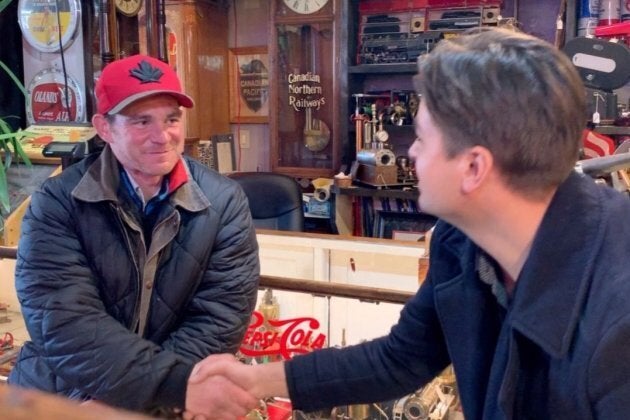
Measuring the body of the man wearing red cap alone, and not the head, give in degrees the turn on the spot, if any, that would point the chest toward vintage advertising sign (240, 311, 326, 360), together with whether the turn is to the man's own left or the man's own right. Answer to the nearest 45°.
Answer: approximately 90° to the man's own left

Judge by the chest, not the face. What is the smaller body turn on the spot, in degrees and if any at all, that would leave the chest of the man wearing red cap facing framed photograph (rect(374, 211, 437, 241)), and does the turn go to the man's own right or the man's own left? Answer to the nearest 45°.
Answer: approximately 90° to the man's own left

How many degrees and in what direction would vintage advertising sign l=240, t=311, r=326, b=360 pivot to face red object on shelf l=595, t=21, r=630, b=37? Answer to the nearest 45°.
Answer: approximately 135° to its left

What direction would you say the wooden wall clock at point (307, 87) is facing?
toward the camera

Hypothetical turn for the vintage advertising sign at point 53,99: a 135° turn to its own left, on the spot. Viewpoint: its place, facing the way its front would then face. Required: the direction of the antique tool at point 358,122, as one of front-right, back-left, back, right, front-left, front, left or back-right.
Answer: front-right

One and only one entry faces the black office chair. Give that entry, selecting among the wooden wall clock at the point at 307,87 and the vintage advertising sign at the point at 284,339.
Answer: the wooden wall clock

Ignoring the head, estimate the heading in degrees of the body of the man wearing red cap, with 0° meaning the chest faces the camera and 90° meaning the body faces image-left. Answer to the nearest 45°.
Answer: approximately 315°

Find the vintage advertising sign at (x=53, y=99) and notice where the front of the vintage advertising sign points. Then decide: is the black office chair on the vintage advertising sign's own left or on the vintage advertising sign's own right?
on the vintage advertising sign's own left

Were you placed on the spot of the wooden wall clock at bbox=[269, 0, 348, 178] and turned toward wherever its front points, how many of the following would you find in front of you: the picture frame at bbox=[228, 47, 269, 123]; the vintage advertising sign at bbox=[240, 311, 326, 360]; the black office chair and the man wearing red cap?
3

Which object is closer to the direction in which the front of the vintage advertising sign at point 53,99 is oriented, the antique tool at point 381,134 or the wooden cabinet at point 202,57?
the antique tool

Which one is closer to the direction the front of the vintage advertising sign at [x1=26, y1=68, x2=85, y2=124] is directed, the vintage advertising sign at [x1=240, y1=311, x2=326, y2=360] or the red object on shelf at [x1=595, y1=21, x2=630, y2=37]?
the vintage advertising sign

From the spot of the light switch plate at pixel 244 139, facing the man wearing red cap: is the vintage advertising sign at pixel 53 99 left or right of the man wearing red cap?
right

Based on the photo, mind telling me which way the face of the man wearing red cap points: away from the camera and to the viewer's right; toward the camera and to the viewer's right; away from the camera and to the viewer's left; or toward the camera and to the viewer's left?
toward the camera and to the viewer's right

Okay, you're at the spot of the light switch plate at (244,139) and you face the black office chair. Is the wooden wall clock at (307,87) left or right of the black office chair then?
left

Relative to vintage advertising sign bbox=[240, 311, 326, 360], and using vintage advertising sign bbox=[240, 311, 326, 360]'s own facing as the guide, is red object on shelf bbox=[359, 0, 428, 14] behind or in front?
behind

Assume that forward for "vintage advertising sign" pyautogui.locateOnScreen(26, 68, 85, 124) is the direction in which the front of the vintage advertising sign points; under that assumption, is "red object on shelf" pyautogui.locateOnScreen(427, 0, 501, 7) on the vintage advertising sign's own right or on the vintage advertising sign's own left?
on the vintage advertising sign's own left

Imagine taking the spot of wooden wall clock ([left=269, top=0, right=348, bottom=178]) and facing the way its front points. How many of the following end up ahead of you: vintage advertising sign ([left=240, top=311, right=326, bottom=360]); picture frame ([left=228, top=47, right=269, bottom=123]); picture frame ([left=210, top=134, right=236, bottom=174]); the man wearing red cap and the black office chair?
3

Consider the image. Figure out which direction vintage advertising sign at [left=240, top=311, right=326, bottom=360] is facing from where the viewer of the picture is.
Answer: facing the viewer
